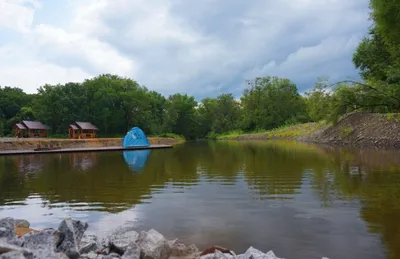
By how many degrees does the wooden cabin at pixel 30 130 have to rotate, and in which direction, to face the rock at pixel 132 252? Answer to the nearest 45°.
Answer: approximately 45° to its left

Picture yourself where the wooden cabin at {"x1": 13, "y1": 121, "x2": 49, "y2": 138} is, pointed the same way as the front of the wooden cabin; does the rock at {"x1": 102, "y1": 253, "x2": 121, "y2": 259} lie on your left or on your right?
on your left

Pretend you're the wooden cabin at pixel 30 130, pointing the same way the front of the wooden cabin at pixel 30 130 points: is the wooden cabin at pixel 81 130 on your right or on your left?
on your left

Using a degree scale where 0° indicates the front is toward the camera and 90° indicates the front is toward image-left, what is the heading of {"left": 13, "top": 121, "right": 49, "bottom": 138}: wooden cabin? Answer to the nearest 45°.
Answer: approximately 45°
